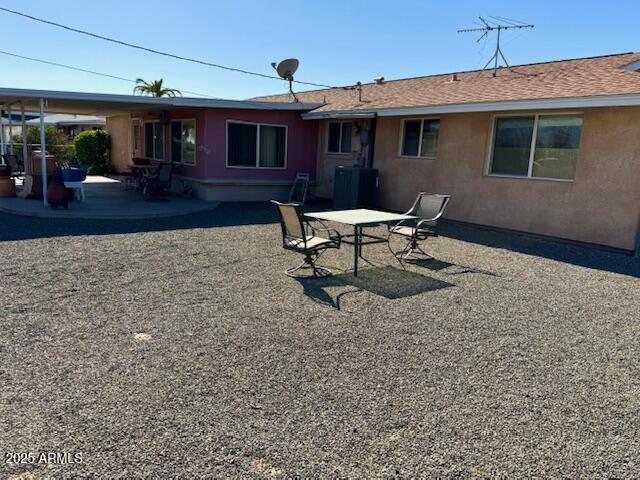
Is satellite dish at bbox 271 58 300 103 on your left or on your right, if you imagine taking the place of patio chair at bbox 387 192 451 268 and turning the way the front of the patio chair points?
on your right

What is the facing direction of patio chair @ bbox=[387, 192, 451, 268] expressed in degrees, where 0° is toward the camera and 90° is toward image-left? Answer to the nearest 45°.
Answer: approximately 45°

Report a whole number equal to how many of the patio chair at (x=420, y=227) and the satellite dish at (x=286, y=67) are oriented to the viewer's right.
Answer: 0

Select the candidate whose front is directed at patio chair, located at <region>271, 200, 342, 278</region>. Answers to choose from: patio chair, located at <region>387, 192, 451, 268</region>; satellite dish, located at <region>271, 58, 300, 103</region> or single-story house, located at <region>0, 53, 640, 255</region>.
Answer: patio chair, located at <region>387, 192, 451, 268</region>

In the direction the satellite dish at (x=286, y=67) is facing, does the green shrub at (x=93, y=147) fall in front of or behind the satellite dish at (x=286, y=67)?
in front

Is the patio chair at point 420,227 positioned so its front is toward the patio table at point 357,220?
yes
